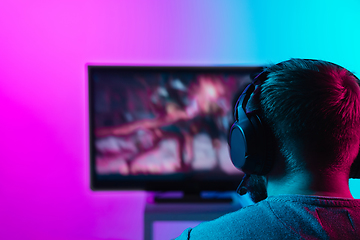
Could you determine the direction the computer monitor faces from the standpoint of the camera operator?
facing the viewer

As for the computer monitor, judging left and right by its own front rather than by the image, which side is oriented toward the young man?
front

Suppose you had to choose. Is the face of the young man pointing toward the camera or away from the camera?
away from the camera
